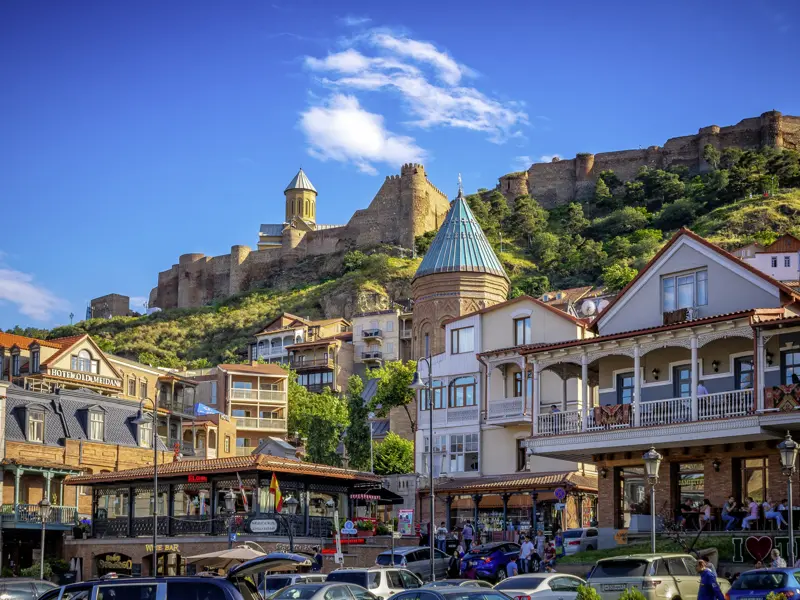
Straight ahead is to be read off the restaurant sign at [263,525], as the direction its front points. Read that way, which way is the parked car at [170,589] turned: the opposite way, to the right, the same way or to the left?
to the right

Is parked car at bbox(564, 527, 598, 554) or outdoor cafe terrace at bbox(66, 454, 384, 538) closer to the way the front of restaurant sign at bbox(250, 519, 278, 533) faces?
the parked car

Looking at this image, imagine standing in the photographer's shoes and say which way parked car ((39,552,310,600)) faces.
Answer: facing to the left of the viewer

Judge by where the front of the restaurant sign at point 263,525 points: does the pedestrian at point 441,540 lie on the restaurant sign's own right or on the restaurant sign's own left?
on the restaurant sign's own left

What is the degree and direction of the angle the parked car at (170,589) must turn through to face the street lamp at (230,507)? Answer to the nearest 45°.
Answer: approximately 90° to its right

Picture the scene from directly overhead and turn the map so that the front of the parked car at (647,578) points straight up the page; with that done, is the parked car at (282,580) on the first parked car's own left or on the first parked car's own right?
on the first parked car's own left

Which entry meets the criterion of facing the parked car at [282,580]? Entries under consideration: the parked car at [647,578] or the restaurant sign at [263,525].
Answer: the restaurant sign

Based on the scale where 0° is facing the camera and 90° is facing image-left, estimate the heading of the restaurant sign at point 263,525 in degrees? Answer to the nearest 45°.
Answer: approximately 0°

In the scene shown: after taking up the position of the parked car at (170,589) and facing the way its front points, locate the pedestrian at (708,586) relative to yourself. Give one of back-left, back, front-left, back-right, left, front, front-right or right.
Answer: back

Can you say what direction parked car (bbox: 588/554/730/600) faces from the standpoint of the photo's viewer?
facing away from the viewer and to the right of the viewer

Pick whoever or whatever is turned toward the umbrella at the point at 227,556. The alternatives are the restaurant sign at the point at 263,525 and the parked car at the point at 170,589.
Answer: the restaurant sign
